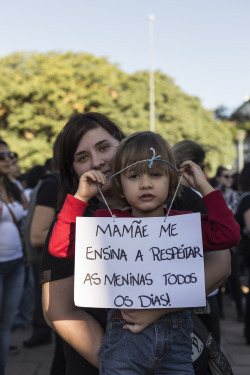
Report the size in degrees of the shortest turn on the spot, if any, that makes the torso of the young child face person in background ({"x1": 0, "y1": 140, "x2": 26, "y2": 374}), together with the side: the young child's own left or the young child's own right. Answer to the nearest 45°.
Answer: approximately 135° to the young child's own right

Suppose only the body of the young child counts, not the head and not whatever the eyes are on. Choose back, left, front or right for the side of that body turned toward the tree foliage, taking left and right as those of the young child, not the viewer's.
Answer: back

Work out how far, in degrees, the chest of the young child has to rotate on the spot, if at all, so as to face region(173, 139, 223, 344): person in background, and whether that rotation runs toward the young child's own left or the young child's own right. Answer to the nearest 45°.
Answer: approximately 180°

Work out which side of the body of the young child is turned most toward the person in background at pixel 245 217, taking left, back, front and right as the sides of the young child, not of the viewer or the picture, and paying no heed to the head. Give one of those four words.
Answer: back

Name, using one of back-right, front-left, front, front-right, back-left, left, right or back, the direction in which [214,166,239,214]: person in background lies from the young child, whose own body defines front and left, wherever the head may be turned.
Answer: back

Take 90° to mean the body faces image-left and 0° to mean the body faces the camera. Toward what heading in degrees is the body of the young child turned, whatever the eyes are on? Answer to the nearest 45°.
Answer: approximately 0°
